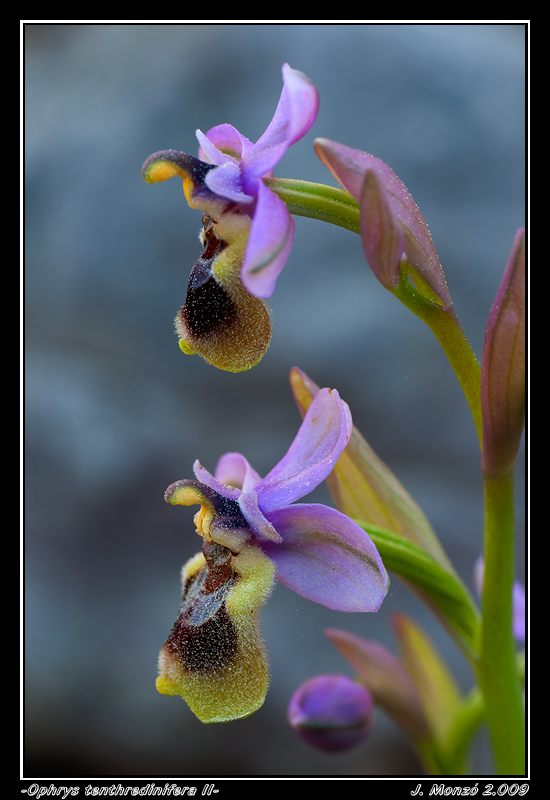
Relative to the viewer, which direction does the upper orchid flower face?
to the viewer's left

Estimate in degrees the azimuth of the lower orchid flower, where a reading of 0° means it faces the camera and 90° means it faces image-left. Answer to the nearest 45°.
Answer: approximately 45°

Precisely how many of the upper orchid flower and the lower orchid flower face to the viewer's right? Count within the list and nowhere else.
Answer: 0
